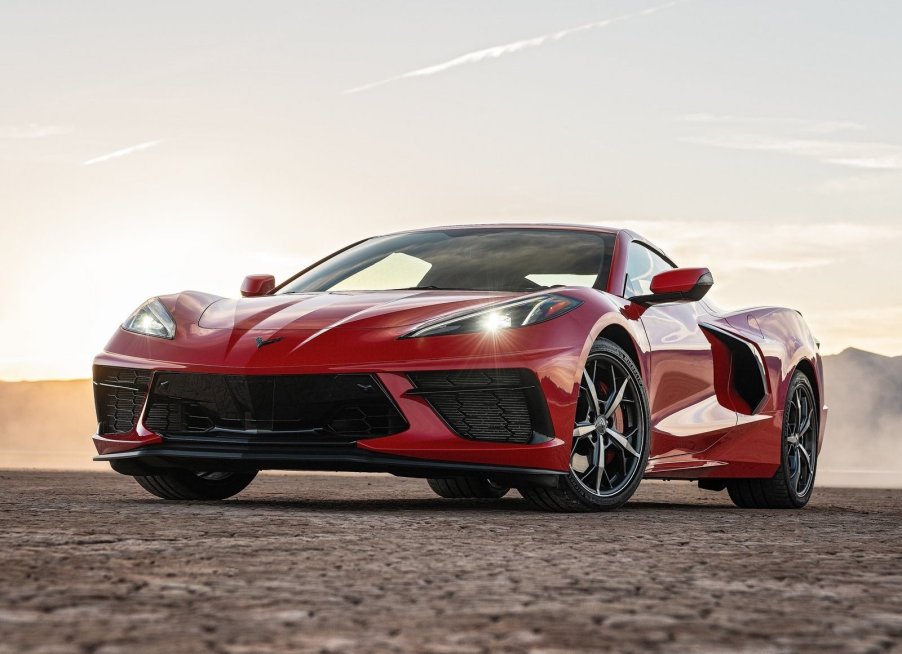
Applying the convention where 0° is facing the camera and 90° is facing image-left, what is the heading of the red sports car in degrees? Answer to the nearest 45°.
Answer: approximately 45°
